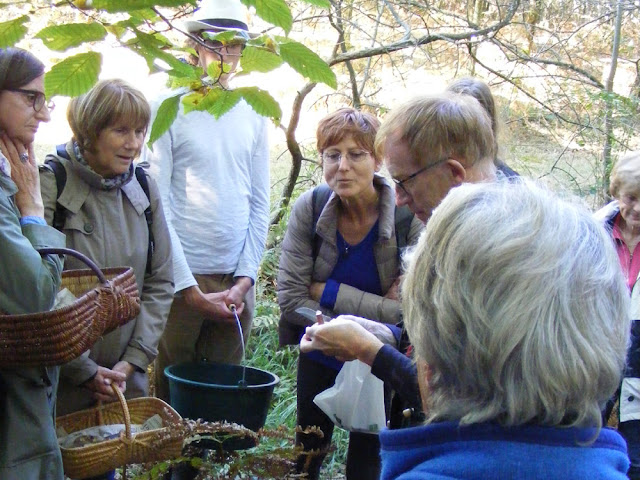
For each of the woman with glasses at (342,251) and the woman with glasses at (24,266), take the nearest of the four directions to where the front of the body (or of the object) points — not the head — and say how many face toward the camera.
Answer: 1

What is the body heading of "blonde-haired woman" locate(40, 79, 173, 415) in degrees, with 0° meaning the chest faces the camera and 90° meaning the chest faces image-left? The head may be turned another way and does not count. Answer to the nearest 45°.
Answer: approximately 315°

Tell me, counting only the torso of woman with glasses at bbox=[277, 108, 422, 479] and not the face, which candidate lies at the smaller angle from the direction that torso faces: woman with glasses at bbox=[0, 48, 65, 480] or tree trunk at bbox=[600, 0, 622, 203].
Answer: the woman with glasses

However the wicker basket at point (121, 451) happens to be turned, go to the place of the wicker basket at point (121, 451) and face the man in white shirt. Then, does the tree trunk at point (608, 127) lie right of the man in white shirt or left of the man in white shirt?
right

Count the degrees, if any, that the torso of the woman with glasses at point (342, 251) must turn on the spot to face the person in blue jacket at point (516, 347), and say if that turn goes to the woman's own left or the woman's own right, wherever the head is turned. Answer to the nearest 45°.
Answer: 0° — they already face them

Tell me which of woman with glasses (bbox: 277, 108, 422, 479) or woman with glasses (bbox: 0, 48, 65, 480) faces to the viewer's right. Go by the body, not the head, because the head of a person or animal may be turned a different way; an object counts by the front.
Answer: woman with glasses (bbox: 0, 48, 65, 480)

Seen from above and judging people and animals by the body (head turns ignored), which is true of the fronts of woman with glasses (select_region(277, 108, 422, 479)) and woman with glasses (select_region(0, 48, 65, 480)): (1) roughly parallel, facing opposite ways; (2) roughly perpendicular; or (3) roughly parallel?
roughly perpendicular

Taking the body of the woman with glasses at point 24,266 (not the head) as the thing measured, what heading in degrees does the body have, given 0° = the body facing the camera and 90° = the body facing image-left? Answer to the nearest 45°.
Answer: approximately 270°

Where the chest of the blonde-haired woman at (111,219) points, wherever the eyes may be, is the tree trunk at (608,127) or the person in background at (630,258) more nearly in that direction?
the person in background
